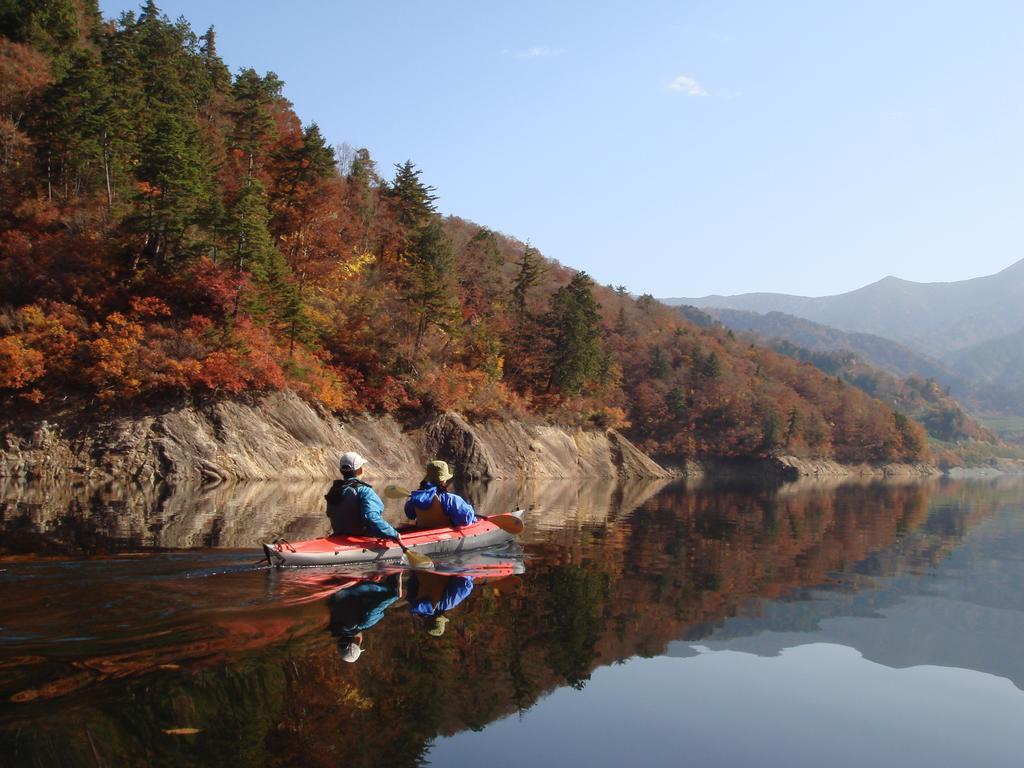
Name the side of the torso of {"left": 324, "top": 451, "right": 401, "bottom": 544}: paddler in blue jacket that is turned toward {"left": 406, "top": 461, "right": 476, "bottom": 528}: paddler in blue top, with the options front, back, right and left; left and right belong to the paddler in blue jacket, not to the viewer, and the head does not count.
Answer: front

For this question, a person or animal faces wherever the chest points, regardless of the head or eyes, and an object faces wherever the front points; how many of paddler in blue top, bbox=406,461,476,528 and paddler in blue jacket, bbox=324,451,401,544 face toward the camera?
0

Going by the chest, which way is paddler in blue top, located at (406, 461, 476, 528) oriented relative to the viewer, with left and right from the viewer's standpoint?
facing away from the viewer and to the right of the viewer

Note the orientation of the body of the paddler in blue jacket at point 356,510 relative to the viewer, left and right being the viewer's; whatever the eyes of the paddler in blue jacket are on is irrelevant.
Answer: facing away from the viewer and to the right of the viewer
